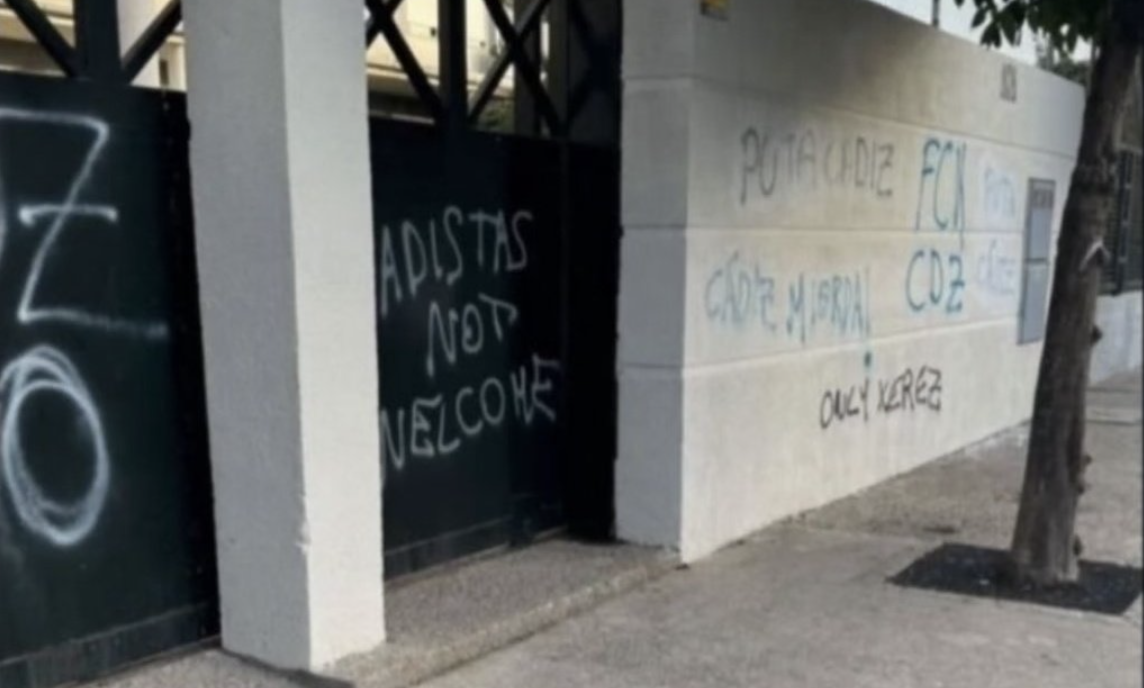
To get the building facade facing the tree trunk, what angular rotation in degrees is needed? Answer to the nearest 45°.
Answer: approximately 45° to its left

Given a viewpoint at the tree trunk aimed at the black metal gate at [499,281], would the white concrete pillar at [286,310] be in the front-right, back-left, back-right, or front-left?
front-left

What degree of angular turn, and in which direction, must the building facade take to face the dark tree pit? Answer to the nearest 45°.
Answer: approximately 45° to its left
